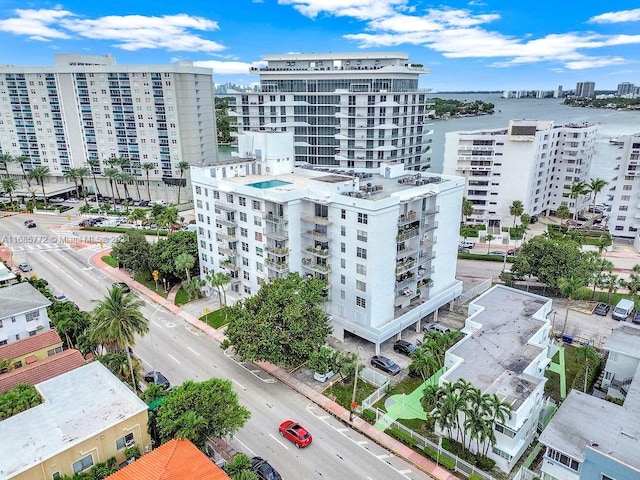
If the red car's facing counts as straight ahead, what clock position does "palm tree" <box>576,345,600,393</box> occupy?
The palm tree is roughly at 4 o'clock from the red car.

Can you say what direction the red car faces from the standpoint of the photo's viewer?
facing away from the viewer and to the left of the viewer

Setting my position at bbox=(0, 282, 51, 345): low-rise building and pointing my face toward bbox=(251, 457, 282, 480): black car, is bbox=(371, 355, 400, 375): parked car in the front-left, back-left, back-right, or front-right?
front-left

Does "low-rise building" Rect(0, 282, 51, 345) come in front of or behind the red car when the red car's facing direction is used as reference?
in front

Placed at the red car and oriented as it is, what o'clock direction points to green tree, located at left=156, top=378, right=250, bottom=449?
The green tree is roughly at 10 o'clock from the red car.

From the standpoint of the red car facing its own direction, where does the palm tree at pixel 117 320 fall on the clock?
The palm tree is roughly at 11 o'clock from the red car.

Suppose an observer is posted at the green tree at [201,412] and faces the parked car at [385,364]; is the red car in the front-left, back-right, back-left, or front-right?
front-right

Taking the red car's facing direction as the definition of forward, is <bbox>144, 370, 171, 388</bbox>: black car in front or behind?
in front

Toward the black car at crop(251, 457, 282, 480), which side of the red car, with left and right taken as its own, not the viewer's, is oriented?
left

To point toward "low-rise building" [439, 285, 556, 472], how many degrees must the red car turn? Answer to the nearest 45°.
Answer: approximately 135° to its right

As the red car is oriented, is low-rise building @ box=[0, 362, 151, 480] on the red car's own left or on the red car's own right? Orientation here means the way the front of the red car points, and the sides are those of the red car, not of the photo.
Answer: on the red car's own left

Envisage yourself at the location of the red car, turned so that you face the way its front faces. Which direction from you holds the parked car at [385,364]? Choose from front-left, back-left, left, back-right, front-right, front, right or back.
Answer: right

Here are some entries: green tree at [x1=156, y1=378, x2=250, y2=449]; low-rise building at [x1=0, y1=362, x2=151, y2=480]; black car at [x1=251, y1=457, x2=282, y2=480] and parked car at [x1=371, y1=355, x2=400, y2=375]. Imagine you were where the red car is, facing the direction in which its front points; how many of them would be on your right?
1
